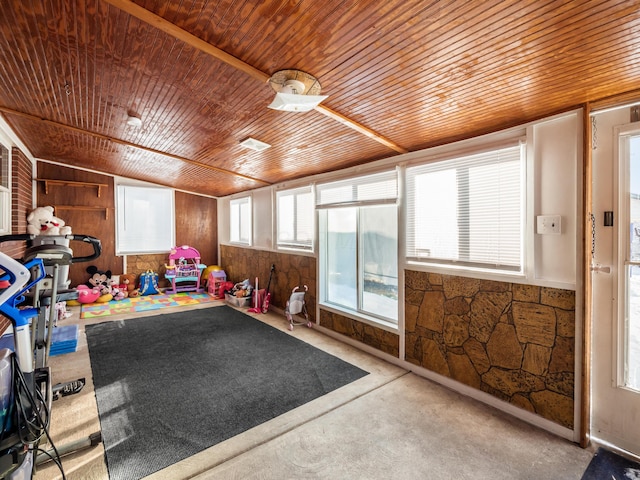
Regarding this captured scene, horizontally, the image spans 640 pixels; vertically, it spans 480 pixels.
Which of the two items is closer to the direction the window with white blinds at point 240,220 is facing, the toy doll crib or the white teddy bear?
the white teddy bear

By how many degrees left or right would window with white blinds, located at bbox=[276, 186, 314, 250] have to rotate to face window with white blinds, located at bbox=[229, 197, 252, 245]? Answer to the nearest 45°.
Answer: approximately 90° to its right

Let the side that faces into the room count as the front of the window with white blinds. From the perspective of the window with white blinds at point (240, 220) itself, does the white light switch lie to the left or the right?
on its left

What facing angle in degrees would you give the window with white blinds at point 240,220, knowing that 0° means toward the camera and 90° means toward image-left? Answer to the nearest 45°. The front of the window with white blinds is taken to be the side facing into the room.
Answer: approximately 45°

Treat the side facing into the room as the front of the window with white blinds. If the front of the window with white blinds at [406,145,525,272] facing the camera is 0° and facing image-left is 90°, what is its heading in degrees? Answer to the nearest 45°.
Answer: approximately 45°

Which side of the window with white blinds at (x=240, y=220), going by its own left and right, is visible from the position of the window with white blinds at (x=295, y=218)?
left

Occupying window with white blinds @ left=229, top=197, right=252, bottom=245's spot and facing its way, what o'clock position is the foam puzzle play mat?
The foam puzzle play mat is roughly at 1 o'clock from the window with white blinds.
